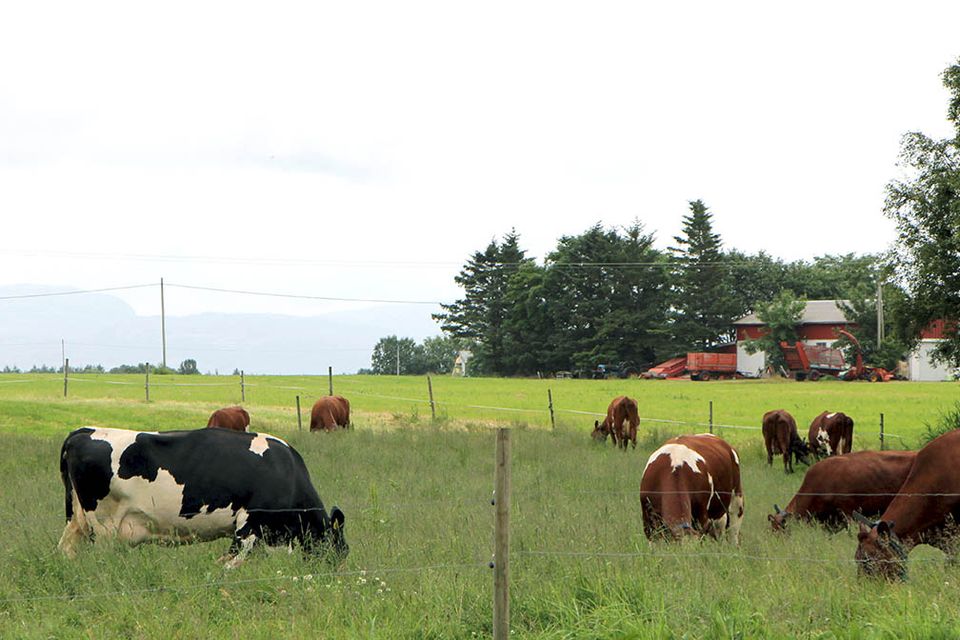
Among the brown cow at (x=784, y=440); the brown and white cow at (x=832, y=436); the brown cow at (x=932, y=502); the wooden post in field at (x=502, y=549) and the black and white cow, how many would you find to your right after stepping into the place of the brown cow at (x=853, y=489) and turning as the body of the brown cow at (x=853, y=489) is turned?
2

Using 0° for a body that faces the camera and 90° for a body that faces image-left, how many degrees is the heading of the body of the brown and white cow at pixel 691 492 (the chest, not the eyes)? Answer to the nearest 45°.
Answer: approximately 45°

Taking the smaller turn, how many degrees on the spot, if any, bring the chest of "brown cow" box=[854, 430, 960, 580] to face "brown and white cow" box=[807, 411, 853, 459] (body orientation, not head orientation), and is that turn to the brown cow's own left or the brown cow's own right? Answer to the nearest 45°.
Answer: approximately 90° to the brown cow's own right

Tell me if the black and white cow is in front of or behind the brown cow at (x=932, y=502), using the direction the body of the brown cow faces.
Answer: in front

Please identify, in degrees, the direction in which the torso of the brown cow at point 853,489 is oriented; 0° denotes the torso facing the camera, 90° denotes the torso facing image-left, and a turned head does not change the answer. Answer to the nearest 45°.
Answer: approximately 90°

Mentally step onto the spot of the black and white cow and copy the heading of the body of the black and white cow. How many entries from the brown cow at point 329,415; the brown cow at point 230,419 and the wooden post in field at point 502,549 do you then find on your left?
2

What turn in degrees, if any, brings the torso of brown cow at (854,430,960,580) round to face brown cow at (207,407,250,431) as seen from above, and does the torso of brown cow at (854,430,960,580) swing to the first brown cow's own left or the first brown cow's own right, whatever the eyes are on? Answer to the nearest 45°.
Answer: approximately 45° to the first brown cow's own right

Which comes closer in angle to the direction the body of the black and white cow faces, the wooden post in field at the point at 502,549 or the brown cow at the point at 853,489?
the brown cow

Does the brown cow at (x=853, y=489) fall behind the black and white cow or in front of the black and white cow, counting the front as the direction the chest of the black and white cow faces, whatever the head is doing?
in front

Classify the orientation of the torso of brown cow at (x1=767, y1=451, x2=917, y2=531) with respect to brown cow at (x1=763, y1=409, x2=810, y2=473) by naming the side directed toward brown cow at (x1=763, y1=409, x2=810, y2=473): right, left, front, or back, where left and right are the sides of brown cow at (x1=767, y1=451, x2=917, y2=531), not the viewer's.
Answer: right

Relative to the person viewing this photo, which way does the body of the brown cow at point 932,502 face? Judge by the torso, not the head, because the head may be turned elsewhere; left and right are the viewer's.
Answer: facing to the left of the viewer

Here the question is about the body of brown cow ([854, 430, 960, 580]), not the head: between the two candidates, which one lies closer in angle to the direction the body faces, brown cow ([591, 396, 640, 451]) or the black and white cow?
the black and white cow

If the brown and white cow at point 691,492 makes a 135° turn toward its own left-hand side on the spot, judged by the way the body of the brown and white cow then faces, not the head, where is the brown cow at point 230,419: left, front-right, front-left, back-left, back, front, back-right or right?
back-left

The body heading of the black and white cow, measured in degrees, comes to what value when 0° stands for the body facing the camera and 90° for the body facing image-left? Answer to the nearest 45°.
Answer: approximately 270°
